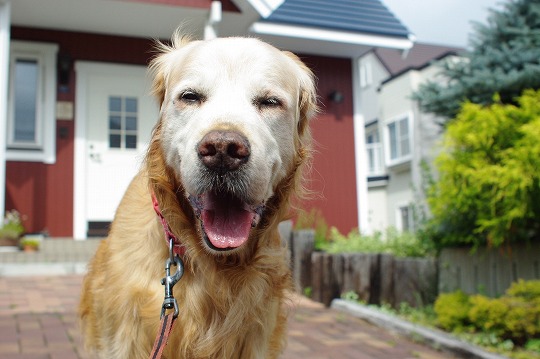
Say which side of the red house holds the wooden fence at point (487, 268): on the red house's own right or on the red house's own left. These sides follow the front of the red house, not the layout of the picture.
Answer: on the red house's own left

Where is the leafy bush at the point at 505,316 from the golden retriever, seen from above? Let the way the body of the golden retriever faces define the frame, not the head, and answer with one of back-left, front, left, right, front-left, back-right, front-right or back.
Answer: back-left

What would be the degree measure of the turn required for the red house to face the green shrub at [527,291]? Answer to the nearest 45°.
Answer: approximately 45° to its left

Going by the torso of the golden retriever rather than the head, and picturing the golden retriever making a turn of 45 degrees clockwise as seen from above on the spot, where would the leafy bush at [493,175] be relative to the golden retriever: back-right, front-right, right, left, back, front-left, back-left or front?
back

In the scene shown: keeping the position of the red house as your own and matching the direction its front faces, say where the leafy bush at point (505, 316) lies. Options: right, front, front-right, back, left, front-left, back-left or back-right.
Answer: front-left

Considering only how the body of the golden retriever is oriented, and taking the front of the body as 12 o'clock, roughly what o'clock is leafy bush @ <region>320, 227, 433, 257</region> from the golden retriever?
The leafy bush is roughly at 7 o'clock from the golden retriever.

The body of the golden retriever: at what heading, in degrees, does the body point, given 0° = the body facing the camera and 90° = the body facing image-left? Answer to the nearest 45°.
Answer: approximately 0°

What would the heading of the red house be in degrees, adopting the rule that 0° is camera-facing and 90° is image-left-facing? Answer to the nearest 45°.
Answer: approximately 0°

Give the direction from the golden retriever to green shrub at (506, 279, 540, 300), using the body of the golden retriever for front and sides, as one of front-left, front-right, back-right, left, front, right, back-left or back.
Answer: back-left

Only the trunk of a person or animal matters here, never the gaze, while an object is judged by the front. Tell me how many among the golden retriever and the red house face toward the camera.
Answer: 2
